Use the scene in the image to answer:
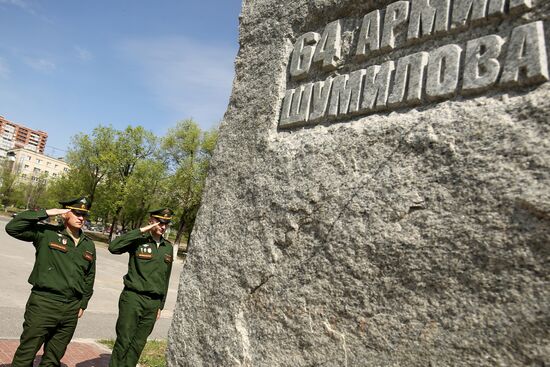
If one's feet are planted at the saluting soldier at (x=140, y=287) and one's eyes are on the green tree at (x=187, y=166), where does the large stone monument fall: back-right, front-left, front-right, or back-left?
back-right

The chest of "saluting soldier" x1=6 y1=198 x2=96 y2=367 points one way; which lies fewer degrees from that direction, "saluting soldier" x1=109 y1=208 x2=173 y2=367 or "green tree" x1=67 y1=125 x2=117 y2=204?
the saluting soldier

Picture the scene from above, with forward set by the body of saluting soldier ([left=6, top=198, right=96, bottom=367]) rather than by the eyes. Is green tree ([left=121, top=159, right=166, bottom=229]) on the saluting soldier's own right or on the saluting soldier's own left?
on the saluting soldier's own left

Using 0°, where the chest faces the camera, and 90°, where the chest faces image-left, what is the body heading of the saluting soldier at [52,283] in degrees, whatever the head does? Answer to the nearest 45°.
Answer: approximately 315°

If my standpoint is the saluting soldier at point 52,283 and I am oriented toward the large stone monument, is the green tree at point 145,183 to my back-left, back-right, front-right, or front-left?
back-left

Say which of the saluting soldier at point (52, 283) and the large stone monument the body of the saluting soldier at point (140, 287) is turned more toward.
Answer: the large stone monument

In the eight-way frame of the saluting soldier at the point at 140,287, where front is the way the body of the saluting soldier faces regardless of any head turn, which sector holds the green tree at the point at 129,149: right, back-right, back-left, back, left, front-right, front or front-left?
back-left

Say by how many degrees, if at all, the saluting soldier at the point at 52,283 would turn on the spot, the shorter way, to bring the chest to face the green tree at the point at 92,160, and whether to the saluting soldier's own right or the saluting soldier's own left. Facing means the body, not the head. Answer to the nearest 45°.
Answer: approximately 135° to the saluting soldier's own left

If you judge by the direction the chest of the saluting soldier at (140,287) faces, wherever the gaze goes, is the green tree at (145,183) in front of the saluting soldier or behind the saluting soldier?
behind

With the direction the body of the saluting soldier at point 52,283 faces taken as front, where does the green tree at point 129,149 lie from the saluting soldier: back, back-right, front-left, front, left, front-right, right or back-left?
back-left

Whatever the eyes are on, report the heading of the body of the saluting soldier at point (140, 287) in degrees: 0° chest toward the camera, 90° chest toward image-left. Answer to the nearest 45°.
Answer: approximately 315°
